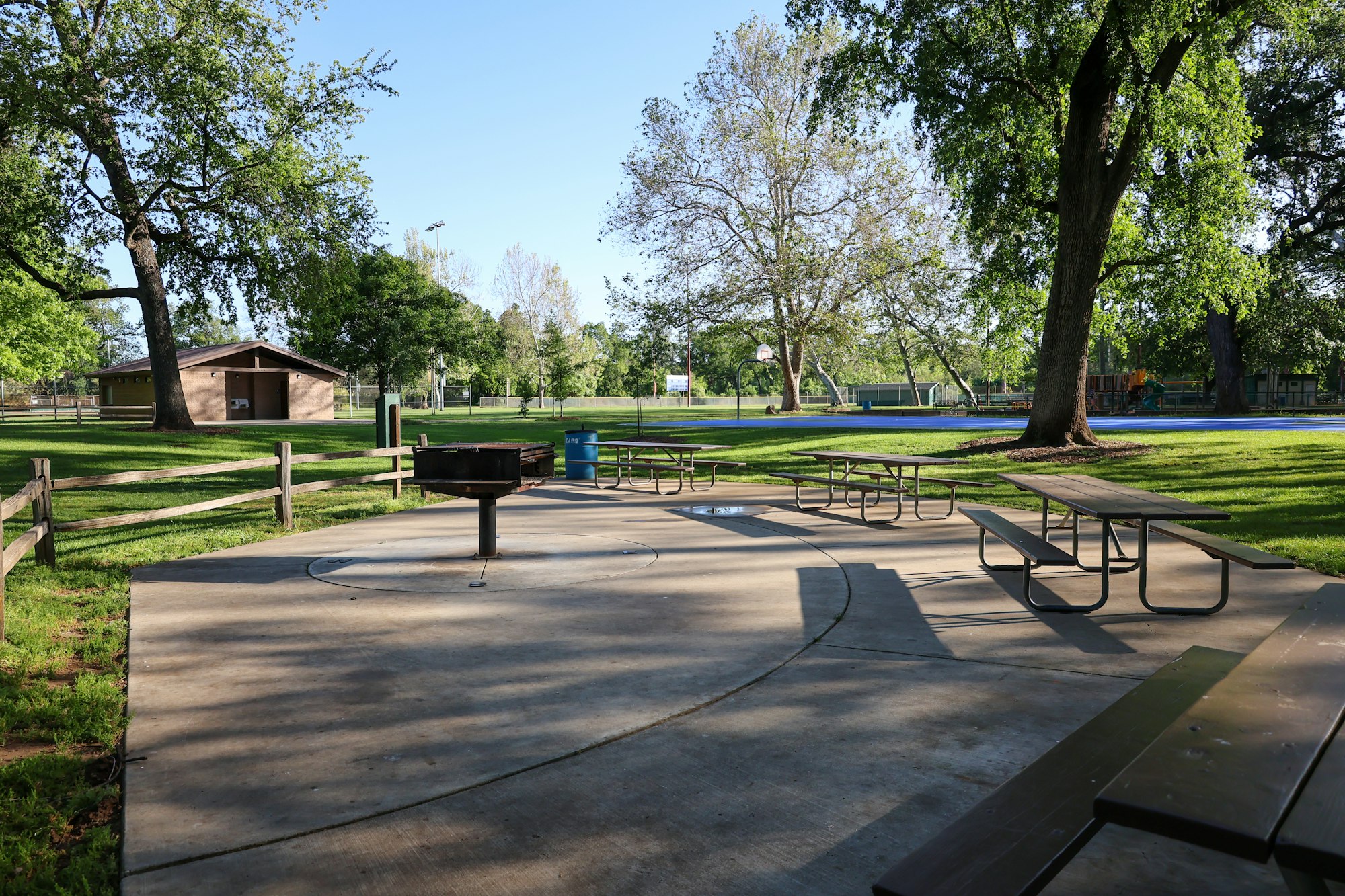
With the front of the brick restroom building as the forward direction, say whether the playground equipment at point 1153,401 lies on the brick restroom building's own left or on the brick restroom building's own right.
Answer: on the brick restroom building's own left

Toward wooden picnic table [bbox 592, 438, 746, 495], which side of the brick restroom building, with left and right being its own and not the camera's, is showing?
front

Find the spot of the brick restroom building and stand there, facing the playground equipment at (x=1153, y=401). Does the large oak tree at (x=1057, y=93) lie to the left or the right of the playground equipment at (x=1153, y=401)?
right

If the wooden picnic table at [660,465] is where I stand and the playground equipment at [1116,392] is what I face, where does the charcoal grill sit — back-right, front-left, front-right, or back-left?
back-right

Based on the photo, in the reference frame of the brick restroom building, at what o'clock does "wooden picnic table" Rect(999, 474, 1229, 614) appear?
The wooden picnic table is roughly at 12 o'clock from the brick restroom building.

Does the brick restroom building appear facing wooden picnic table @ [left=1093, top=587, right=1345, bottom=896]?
yes

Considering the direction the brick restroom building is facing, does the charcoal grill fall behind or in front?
in front

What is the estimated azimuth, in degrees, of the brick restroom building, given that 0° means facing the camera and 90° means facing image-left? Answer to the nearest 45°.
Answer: approximately 0°

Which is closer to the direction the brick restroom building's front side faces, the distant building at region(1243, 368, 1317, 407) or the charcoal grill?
the charcoal grill

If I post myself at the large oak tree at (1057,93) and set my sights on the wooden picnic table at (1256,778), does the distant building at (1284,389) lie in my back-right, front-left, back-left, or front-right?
back-left

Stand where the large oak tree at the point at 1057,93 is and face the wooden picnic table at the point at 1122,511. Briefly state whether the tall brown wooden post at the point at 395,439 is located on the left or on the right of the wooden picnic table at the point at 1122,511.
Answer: right

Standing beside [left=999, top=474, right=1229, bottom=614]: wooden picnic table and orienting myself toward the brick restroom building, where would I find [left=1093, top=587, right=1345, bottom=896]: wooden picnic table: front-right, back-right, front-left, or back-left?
back-left

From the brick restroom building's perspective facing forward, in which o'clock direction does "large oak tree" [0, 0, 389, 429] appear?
The large oak tree is roughly at 12 o'clock from the brick restroom building.

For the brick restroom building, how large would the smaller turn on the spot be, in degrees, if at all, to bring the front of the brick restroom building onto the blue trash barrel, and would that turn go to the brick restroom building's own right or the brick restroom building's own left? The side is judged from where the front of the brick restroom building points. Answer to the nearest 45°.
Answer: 0° — it already faces it

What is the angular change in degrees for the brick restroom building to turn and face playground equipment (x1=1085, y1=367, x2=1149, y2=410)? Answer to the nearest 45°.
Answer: approximately 45° to its left

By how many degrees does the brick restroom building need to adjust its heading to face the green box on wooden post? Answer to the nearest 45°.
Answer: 0° — it already faces it
